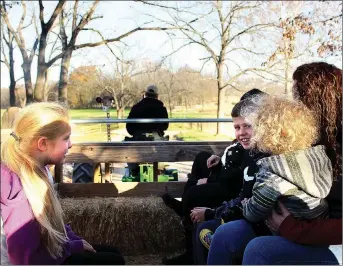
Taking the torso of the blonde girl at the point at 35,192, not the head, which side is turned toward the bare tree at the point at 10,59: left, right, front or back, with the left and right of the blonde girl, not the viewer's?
left

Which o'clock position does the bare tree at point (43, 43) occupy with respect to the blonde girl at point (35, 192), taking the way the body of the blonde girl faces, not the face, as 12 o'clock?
The bare tree is roughly at 9 o'clock from the blonde girl.

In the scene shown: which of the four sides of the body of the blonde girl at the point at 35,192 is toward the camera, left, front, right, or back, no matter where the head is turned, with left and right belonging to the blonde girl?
right

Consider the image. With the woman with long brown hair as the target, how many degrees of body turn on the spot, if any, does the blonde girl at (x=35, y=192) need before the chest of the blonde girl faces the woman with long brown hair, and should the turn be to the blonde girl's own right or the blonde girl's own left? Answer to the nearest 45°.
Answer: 0° — they already face them

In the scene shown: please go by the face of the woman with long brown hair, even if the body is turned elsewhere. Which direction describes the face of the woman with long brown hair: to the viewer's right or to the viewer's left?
to the viewer's left

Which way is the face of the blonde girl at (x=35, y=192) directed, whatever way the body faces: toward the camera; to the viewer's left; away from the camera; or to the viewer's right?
to the viewer's right

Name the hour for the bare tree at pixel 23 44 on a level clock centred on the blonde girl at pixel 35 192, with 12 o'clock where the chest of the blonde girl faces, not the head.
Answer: The bare tree is roughly at 9 o'clock from the blonde girl.

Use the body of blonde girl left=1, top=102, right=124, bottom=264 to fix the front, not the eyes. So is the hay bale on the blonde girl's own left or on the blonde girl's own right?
on the blonde girl's own left

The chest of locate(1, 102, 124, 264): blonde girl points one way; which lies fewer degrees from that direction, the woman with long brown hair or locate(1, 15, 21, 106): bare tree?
the woman with long brown hair

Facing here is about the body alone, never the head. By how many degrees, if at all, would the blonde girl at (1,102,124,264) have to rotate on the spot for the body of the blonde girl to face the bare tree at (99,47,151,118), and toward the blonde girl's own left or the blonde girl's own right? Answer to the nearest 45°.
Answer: approximately 90° to the blonde girl's own left
